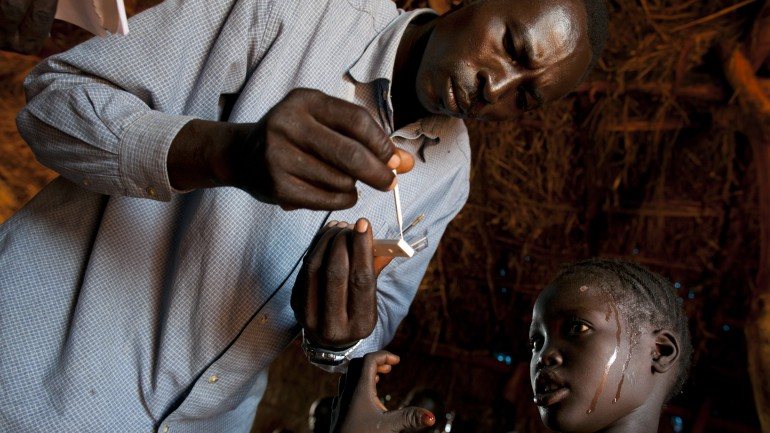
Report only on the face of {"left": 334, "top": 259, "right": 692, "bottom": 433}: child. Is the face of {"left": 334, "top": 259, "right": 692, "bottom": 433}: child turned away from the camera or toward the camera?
toward the camera
